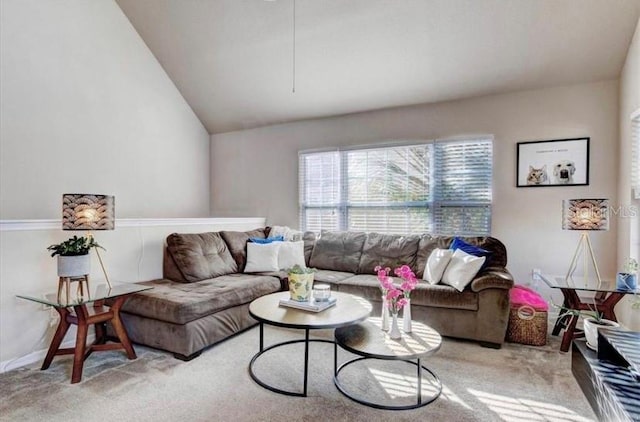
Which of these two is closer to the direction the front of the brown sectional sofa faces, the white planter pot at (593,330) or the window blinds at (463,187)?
the white planter pot

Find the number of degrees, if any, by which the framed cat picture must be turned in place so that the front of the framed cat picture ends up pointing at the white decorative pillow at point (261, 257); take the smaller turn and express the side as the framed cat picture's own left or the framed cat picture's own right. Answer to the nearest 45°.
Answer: approximately 45° to the framed cat picture's own right

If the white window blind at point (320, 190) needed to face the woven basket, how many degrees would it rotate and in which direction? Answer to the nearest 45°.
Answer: approximately 45° to its left

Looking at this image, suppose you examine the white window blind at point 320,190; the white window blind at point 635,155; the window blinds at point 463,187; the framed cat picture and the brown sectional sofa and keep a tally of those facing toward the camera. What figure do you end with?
4

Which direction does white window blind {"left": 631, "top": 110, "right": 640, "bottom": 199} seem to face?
to the viewer's left

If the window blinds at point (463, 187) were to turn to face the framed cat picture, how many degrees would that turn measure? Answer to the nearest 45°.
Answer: approximately 90° to its left

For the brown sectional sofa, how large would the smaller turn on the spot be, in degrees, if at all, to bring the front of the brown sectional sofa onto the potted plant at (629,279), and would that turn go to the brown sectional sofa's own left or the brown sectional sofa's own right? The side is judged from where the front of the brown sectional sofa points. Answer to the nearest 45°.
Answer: approximately 90° to the brown sectional sofa's own left

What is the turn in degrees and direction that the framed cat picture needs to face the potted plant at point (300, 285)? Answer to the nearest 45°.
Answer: approximately 45° to its right
